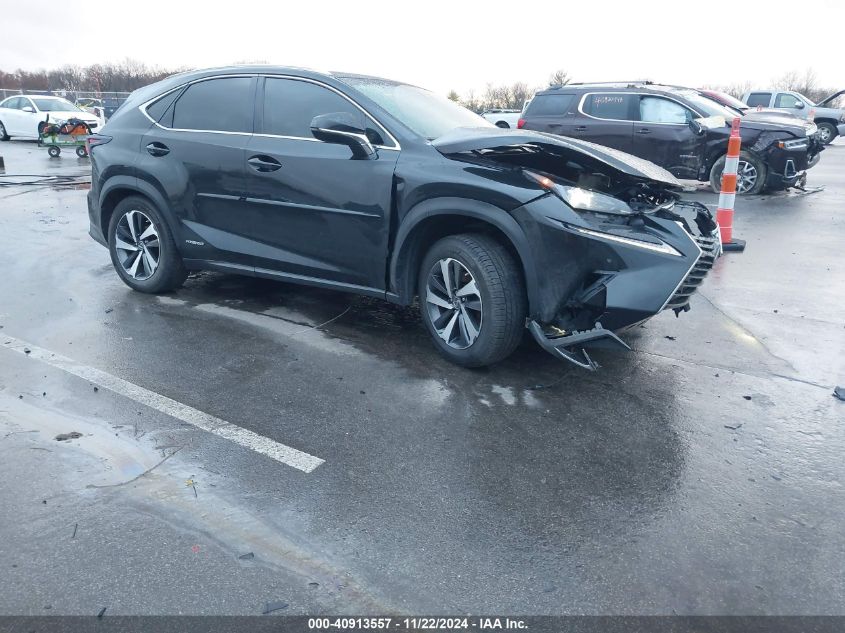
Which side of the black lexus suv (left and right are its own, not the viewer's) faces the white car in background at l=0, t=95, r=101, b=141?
back

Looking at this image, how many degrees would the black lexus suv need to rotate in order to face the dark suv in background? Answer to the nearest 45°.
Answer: approximately 90° to its left

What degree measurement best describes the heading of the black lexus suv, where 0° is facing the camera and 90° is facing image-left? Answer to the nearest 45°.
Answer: approximately 315°

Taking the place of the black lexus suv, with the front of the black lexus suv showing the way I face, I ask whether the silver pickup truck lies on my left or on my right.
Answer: on my left

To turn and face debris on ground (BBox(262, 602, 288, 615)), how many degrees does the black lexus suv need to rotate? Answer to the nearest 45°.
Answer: approximately 45° to its right

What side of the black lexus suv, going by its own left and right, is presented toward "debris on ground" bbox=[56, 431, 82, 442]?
right
